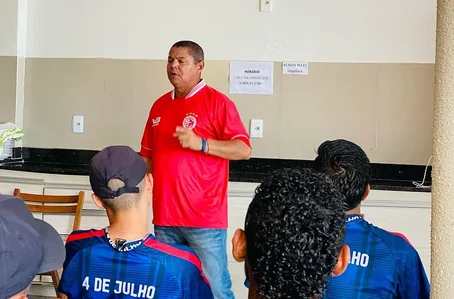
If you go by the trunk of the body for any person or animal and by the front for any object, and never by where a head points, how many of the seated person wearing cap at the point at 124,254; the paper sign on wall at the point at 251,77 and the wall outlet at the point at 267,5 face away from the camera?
1

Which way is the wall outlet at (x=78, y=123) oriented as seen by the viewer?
toward the camera

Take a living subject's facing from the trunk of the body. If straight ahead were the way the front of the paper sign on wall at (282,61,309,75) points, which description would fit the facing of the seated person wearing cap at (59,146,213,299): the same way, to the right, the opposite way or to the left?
the opposite way

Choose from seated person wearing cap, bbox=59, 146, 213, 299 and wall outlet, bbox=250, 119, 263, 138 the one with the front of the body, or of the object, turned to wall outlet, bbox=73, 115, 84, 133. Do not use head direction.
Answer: the seated person wearing cap

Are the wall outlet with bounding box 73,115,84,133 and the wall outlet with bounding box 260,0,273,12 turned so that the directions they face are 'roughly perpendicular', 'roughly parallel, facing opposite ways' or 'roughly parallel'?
roughly parallel

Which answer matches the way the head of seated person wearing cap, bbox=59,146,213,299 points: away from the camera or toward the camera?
away from the camera

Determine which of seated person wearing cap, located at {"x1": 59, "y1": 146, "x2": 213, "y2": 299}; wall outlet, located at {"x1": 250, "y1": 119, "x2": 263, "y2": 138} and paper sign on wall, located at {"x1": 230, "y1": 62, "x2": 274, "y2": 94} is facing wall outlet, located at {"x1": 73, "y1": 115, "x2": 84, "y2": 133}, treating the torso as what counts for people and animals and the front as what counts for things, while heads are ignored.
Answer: the seated person wearing cap

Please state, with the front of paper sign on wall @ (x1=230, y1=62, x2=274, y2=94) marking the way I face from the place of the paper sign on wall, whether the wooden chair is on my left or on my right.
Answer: on my right

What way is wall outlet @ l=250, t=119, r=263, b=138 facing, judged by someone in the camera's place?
facing the viewer

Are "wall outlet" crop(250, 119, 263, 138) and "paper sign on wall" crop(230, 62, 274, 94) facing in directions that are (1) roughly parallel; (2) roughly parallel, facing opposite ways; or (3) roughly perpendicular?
roughly parallel

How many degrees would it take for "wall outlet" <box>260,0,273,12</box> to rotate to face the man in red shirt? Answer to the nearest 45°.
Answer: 0° — it already faces them

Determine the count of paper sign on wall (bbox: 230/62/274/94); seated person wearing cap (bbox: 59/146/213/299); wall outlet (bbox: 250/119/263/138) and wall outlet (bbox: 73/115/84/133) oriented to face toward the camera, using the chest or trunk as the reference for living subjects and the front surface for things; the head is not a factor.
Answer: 3

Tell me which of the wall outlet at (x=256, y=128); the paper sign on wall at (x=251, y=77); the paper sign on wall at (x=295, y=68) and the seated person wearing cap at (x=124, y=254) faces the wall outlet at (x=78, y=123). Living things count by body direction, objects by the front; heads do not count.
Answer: the seated person wearing cap

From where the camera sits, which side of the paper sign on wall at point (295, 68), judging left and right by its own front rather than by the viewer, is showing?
front

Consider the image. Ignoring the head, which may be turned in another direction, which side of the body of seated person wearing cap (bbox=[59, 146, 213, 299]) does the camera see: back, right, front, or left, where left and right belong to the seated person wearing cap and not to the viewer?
back

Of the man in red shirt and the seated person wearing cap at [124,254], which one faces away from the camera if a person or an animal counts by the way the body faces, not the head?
the seated person wearing cap

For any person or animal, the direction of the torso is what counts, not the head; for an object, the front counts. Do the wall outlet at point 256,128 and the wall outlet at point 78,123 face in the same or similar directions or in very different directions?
same or similar directions
